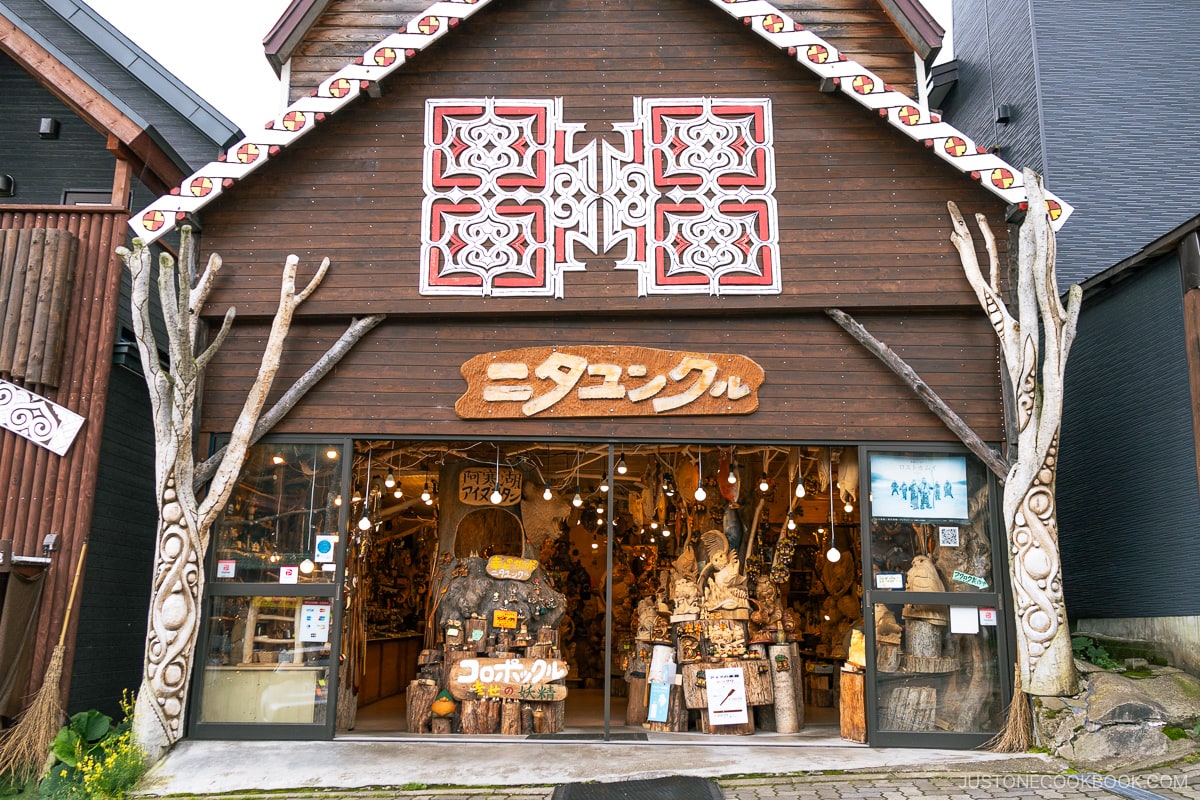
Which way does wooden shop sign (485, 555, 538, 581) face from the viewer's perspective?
toward the camera

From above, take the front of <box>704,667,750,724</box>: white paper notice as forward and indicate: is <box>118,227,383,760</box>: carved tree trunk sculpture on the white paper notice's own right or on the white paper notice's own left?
on the white paper notice's own right

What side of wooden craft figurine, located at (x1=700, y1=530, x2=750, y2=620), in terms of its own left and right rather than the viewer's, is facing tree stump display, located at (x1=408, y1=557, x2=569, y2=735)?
right

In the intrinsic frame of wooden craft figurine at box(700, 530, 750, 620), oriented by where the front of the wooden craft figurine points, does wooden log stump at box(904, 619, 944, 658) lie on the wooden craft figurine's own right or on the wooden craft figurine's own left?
on the wooden craft figurine's own left

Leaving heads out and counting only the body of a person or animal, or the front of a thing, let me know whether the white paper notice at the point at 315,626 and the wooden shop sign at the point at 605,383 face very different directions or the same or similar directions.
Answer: same or similar directions

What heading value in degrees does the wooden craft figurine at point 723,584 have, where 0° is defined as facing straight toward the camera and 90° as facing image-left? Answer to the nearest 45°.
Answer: approximately 0°

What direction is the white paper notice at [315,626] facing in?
toward the camera

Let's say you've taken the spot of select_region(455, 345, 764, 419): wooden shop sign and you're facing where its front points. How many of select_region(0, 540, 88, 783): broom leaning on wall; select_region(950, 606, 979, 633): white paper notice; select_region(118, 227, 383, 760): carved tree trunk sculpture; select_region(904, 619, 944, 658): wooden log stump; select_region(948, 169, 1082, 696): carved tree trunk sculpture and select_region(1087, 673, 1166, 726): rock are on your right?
2

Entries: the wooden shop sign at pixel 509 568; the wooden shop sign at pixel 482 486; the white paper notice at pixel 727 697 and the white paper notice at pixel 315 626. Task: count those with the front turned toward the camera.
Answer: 4

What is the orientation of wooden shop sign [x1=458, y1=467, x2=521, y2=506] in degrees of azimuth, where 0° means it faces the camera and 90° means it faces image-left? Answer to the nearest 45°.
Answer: approximately 0°

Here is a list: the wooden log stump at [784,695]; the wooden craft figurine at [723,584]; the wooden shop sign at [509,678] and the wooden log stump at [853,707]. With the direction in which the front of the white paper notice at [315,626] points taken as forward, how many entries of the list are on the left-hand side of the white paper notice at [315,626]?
4

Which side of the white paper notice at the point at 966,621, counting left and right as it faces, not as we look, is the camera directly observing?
front

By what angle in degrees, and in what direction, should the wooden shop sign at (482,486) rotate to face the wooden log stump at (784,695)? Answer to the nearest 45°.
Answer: approximately 45° to its left

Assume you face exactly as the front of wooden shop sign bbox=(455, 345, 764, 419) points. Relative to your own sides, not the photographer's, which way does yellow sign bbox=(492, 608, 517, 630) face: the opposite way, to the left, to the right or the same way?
the same way

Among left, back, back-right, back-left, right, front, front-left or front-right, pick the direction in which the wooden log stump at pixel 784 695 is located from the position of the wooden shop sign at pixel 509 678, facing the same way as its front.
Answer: left

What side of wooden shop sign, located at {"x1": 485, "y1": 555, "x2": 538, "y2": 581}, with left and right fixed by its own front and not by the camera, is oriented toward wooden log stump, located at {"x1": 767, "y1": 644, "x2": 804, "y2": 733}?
left

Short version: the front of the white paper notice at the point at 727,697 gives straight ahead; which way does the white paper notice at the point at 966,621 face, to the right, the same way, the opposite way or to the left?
the same way
